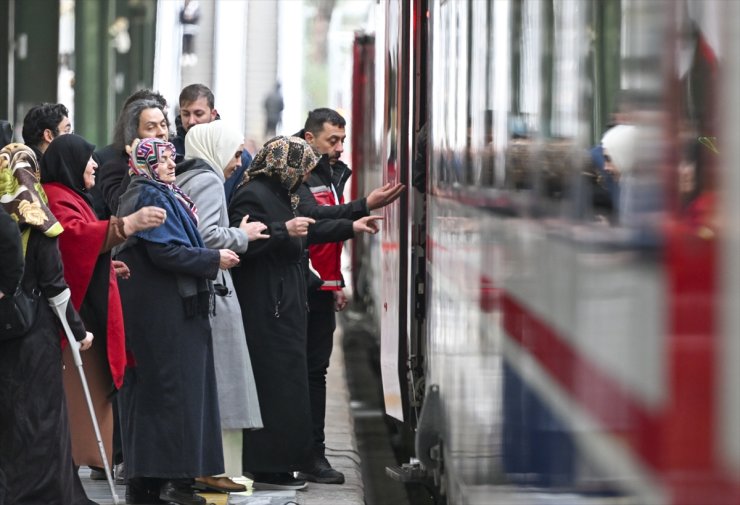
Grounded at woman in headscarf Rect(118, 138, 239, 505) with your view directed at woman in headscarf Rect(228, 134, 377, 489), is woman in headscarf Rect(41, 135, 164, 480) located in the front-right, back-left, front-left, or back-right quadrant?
back-left

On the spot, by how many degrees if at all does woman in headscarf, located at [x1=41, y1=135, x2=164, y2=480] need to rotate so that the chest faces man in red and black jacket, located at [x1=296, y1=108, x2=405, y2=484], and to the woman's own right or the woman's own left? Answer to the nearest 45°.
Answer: approximately 45° to the woman's own left

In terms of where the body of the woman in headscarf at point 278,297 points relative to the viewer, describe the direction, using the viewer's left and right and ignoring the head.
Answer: facing to the right of the viewer

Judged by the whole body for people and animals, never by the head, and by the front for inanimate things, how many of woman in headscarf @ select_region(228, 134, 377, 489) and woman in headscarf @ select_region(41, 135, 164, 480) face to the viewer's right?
2

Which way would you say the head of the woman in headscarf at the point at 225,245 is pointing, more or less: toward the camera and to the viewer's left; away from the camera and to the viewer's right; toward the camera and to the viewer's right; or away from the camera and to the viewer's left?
away from the camera and to the viewer's right

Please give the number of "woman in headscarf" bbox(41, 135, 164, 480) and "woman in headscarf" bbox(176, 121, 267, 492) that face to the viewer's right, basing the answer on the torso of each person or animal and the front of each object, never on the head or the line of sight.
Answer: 2

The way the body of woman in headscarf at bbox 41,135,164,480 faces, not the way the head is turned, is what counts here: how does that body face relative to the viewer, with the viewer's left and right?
facing to the right of the viewer

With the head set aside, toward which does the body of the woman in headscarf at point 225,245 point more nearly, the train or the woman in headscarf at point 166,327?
the train

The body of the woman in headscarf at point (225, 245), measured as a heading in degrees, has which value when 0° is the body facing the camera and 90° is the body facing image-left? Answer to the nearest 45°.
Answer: approximately 270°
